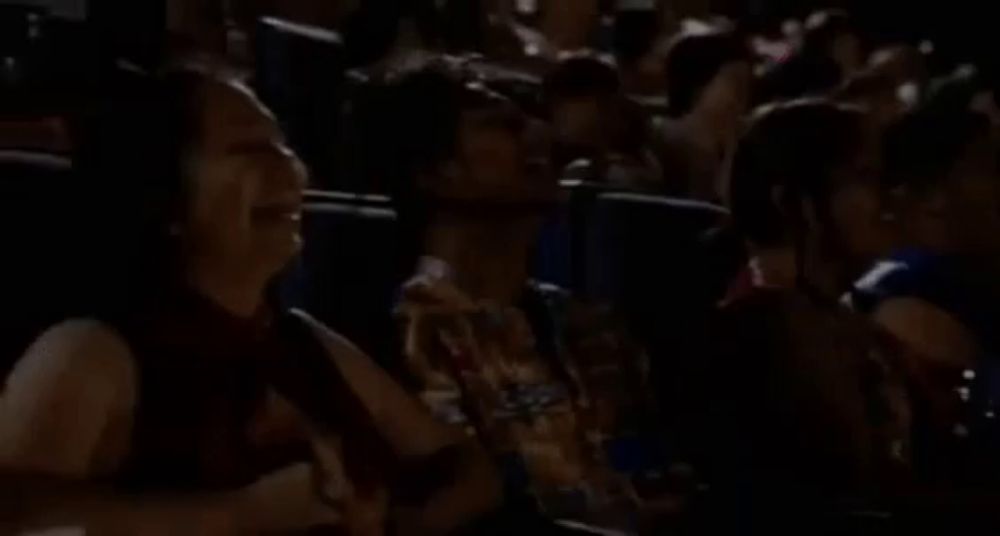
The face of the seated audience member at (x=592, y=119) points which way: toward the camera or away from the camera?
toward the camera

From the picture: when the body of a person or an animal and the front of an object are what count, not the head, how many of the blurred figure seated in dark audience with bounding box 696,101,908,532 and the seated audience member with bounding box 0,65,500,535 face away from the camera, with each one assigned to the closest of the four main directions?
0

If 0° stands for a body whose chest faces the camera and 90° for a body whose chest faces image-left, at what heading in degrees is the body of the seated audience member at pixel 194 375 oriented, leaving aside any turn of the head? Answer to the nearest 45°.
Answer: approximately 315°

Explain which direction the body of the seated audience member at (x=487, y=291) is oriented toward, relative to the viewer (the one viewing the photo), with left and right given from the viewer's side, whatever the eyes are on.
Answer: facing the viewer and to the right of the viewer

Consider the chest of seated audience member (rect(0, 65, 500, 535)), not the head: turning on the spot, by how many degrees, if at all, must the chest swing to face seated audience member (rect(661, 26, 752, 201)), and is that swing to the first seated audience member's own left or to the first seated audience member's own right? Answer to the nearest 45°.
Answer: approximately 90° to the first seated audience member's own left

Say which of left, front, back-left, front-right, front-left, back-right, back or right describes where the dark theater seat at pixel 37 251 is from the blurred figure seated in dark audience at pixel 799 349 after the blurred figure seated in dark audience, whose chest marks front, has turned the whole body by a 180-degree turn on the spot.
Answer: front-left

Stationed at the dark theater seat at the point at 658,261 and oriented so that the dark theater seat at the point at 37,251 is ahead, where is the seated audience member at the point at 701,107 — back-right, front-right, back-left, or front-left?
back-right

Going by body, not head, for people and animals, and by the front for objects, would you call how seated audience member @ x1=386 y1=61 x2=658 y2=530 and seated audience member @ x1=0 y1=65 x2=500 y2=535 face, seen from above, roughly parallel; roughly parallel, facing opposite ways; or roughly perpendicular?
roughly parallel

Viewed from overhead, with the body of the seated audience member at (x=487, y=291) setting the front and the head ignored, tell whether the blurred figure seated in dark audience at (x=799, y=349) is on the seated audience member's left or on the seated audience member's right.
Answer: on the seated audience member's left
